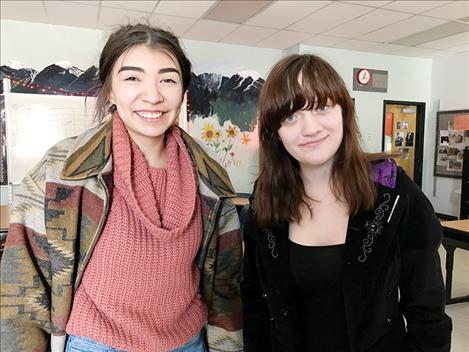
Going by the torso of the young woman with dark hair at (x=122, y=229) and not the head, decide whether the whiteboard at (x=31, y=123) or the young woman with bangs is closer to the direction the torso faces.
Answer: the young woman with bangs

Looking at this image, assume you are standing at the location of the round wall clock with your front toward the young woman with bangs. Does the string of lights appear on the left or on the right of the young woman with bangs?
right

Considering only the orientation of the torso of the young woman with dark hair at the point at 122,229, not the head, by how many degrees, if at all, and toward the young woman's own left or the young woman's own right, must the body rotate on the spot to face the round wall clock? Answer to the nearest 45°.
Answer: approximately 135° to the young woman's own left

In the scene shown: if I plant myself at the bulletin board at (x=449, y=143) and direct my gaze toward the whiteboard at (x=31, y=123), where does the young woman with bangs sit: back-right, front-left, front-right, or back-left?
front-left

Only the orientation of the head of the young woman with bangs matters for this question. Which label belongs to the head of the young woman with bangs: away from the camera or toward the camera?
toward the camera

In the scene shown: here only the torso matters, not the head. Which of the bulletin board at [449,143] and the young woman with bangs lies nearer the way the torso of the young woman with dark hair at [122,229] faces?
the young woman with bangs

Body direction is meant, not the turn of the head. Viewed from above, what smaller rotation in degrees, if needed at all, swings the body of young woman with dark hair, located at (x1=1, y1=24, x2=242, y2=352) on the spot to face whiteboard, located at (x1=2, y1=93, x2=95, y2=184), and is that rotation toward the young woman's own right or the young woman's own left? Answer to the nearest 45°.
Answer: approximately 180°

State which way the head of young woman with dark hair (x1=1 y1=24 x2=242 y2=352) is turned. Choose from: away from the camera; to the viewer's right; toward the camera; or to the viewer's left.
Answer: toward the camera

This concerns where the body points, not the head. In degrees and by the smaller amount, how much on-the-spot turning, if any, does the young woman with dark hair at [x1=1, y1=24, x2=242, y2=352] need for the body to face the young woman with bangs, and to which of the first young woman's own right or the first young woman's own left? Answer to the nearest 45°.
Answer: approximately 90° to the first young woman's own left

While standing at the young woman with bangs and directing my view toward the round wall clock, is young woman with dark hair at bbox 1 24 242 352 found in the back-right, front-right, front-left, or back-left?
back-left

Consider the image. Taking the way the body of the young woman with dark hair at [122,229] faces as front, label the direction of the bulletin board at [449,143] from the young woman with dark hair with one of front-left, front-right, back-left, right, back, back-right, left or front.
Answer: back-left

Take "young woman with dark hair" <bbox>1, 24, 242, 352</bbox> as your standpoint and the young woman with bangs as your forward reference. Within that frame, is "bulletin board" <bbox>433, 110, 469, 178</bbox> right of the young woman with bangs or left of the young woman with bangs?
left

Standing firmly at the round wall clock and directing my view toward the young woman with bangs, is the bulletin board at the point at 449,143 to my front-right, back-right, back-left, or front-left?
back-left

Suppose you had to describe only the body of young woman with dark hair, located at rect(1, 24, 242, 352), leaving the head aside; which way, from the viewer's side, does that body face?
toward the camera

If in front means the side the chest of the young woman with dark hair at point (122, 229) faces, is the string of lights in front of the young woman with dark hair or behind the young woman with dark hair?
behind
